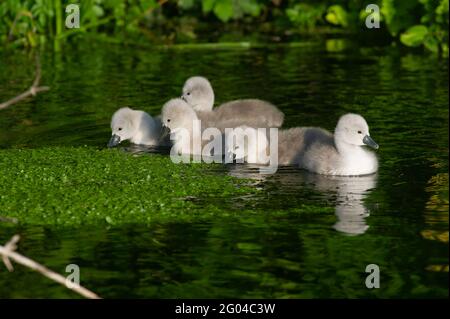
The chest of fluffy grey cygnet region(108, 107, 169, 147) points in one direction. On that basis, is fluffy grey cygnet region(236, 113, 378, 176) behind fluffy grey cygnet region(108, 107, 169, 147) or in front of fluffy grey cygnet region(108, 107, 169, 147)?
behind

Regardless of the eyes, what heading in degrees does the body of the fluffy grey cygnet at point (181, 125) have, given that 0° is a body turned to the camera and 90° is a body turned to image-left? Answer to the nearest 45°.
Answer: approximately 90°

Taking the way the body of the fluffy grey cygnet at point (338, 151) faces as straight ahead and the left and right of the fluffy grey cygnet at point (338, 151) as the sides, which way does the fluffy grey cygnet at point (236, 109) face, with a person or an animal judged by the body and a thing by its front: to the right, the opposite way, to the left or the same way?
the opposite way

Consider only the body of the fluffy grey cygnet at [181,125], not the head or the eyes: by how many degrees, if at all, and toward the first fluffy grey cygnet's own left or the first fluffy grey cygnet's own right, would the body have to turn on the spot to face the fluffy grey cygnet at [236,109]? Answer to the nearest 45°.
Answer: approximately 135° to the first fluffy grey cygnet's own right

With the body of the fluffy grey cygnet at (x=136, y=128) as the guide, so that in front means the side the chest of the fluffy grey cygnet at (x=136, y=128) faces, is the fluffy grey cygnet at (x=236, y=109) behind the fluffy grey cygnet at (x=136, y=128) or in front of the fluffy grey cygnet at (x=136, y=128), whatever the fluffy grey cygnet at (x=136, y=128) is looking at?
behind

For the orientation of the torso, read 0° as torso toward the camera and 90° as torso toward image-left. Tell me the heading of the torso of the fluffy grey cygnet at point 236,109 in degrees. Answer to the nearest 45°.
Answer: approximately 90°

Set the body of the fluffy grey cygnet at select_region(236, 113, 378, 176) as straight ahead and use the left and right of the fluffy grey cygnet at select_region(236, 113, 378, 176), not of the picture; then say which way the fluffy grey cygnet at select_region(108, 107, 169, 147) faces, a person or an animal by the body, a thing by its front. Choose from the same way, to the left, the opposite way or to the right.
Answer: the opposite way

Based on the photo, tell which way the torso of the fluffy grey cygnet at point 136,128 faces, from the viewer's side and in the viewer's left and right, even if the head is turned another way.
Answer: facing to the left of the viewer

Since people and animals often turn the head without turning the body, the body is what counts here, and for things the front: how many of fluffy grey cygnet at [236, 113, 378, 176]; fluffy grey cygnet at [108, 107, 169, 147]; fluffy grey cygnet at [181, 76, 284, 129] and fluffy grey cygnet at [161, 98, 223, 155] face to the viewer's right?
1

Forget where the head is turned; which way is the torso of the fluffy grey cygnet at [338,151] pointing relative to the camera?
to the viewer's right
